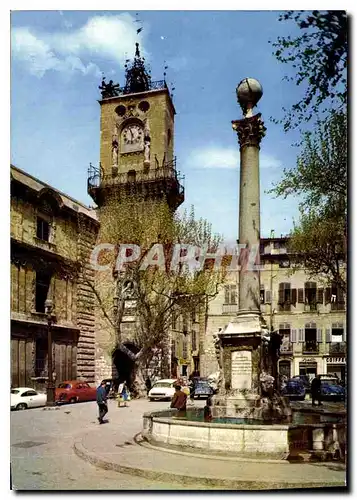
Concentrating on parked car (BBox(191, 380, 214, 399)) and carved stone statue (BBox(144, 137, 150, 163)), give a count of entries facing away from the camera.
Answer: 0

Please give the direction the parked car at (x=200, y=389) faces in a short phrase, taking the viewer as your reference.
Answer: facing the viewer and to the left of the viewer

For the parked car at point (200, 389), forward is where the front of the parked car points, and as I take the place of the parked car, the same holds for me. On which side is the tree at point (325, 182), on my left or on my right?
on my left

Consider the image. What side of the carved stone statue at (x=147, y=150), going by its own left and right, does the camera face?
front

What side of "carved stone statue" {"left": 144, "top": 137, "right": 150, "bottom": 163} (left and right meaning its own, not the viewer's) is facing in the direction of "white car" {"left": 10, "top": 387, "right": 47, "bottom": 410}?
front

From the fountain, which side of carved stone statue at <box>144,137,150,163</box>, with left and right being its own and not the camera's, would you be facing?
front
